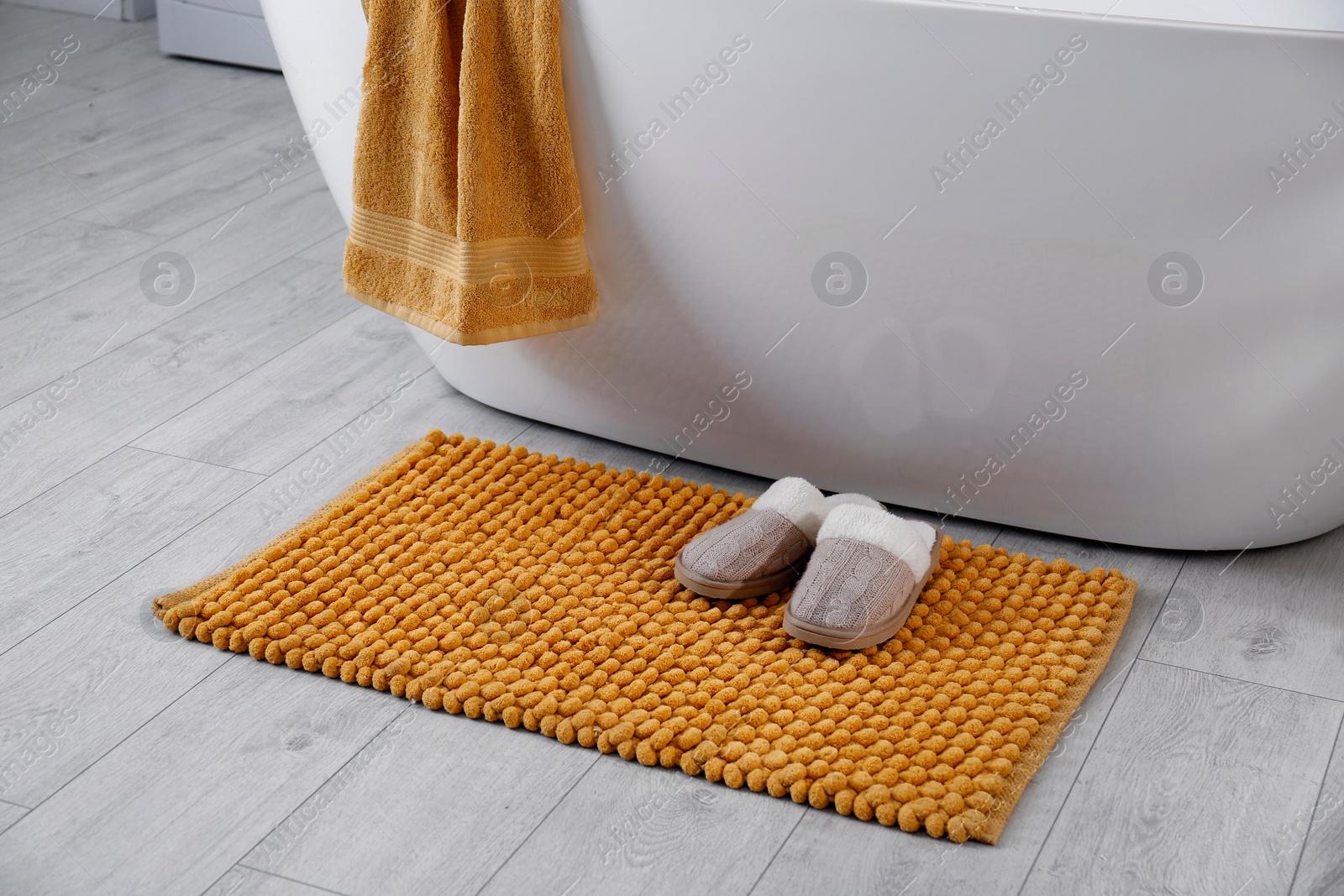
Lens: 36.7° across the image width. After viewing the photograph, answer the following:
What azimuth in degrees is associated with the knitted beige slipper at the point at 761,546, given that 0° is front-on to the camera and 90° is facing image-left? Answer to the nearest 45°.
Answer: approximately 45°
